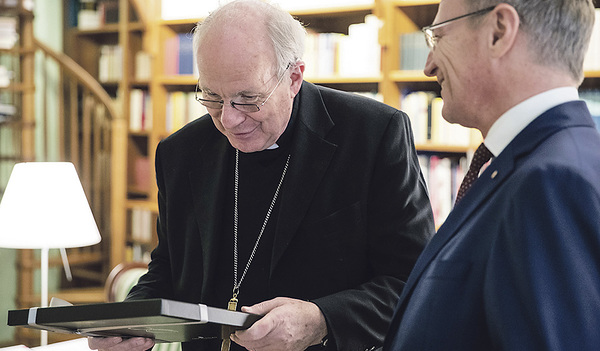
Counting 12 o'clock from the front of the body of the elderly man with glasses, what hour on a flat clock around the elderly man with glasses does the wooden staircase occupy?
The wooden staircase is roughly at 4 o'clock from the elderly man with glasses.

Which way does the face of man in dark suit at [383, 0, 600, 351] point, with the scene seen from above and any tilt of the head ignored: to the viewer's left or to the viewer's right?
to the viewer's left

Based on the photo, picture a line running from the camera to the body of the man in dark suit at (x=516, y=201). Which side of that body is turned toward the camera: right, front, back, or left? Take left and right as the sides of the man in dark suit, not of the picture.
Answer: left

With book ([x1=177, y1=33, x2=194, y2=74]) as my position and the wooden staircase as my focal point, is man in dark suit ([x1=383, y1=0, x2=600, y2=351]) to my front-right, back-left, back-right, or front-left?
back-left

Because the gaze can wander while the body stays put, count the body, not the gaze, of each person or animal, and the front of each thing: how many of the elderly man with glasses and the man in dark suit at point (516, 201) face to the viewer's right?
0

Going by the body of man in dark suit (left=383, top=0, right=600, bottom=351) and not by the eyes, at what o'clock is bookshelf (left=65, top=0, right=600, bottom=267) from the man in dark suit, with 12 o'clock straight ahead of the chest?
The bookshelf is roughly at 2 o'clock from the man in dark suit.

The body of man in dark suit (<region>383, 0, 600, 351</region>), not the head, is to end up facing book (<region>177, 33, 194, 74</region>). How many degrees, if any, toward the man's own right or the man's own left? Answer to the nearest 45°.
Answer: approximately 45° to the man's own right

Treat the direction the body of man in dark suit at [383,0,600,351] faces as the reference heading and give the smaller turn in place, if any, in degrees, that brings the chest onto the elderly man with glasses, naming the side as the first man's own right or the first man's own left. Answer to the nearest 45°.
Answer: approximately 45° to the first man's own right
